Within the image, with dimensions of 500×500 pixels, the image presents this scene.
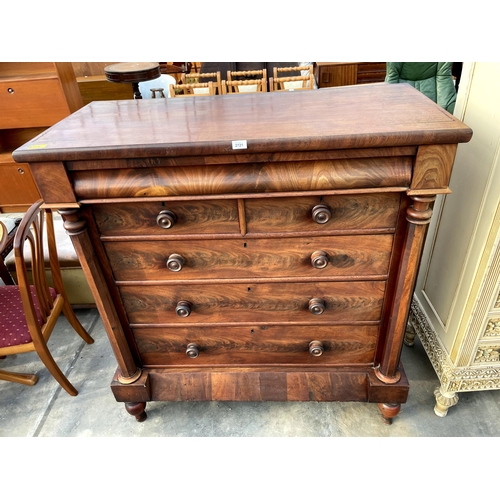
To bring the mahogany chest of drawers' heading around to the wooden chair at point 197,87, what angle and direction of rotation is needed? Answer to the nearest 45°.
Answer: approximately 180°

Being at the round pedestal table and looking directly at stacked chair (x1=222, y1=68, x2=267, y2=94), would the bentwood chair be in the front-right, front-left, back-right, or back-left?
back-right

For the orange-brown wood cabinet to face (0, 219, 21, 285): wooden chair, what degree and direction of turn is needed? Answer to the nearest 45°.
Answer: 0° — it already faces it

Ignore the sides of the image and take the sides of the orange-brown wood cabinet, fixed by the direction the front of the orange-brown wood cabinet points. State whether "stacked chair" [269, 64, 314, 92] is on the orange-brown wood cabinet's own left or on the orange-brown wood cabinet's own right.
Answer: on the orange-brown wood cabinet's own left

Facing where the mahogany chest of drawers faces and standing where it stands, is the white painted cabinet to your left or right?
on your left

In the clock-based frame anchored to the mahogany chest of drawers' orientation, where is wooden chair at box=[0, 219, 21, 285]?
The wooden chair is roughly at 4 o'clock from the mahogany chest of drawers.

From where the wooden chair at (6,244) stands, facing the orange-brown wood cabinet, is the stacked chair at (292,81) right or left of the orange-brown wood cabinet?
right

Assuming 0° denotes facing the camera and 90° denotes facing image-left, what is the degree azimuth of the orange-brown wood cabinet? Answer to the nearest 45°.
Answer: approximately 0°

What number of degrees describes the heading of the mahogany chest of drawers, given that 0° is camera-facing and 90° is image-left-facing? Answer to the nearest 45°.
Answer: approximately 0°
